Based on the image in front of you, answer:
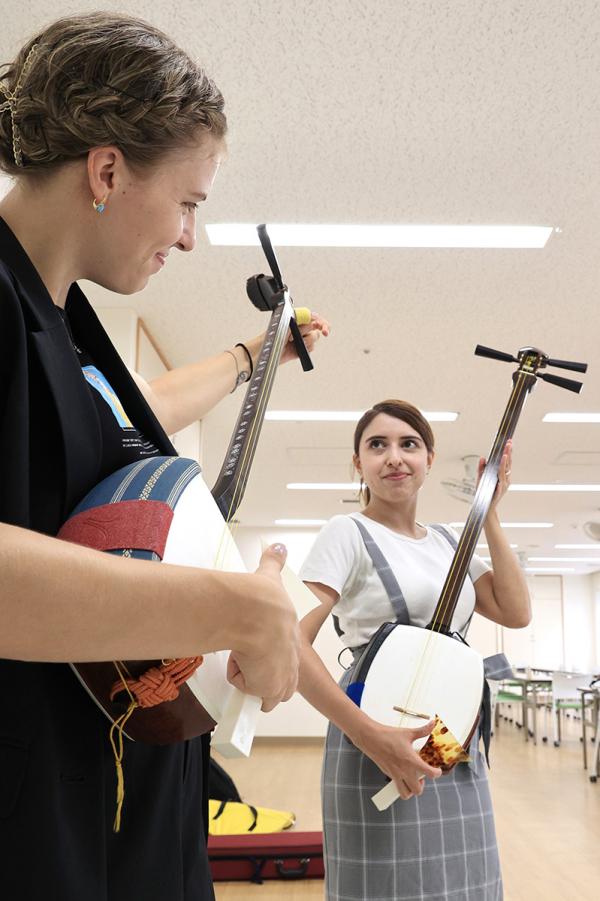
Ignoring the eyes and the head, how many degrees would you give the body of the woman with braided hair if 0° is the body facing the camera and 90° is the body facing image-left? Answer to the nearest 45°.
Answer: approximately 270°

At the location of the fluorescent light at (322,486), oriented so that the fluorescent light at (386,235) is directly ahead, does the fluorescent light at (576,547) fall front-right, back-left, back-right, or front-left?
back-left

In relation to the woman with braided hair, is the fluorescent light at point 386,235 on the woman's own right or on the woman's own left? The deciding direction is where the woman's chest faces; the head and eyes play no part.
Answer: on the woman's own left

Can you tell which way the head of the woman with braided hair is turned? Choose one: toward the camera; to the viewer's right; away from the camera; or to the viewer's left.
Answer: to the viewer's right

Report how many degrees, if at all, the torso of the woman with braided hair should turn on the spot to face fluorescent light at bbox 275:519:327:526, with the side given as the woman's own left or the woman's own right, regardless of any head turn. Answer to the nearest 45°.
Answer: approximately 90° to the woman's own left

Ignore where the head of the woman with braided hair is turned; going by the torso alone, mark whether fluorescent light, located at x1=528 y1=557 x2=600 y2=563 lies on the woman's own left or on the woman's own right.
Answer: on the woman's own left

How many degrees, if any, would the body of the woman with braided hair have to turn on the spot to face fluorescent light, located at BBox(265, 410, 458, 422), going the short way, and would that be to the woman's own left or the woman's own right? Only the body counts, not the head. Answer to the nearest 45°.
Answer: approximately 90° to the woman's own left

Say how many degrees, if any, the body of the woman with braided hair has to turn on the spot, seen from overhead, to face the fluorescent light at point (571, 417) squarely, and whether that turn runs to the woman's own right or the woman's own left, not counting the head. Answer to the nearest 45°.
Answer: approximately 45° to the woman's own left

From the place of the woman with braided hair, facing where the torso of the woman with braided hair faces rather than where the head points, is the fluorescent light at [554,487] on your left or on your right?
on your left

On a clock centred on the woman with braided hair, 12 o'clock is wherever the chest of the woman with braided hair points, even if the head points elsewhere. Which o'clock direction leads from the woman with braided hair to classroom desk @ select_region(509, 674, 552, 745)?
The classroom desk is roughly at 10 o'clock from the woman with braided hair.

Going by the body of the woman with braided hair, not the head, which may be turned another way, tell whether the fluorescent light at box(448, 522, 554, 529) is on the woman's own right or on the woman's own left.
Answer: on the woman's own left
